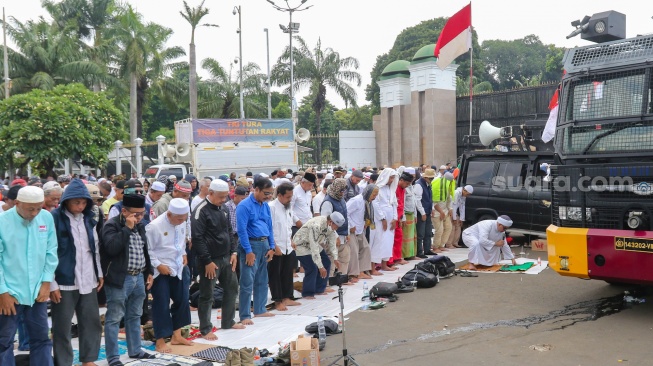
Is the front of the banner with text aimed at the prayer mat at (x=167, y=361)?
yes

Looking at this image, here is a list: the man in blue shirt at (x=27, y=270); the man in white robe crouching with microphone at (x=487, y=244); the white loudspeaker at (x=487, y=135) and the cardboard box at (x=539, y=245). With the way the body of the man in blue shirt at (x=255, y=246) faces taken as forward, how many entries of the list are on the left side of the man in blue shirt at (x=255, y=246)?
3

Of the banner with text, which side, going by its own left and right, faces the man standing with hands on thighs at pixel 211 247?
front

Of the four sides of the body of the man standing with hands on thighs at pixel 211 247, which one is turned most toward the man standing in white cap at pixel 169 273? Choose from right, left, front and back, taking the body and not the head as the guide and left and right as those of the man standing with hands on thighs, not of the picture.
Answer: right

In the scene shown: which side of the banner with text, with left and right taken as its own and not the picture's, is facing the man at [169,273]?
front

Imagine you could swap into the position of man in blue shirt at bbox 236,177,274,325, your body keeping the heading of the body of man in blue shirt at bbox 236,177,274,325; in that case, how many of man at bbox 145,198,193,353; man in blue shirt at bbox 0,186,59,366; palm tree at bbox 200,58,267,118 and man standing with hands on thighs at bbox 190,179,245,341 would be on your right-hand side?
3

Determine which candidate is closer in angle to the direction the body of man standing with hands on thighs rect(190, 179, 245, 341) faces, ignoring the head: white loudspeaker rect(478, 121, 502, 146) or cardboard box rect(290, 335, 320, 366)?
the cardboard box

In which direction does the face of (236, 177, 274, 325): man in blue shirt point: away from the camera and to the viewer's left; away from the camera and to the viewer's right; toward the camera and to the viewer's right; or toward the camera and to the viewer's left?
toward the camera and to the viewer's right
